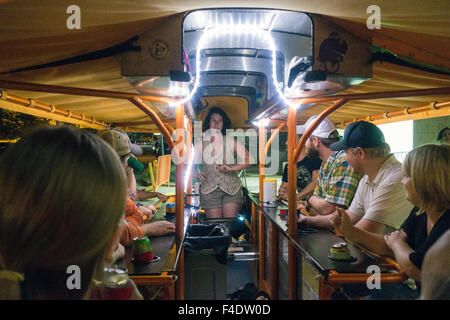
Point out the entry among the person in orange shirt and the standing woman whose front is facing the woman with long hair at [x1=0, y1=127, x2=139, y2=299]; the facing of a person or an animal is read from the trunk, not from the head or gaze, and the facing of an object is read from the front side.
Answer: the standing woman

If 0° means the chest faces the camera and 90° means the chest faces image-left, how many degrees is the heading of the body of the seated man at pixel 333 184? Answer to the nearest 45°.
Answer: approximately 90°

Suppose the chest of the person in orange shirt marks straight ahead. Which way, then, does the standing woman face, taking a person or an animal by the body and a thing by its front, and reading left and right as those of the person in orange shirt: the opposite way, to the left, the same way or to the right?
to the right

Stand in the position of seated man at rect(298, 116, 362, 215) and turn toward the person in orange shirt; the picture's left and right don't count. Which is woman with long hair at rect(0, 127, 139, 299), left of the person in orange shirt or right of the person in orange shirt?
left

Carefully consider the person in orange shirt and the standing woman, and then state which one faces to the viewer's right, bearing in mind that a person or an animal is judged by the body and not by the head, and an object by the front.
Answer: the person in orange shirt

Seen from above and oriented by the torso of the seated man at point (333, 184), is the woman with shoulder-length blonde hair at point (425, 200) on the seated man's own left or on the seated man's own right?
on the seated man's own left

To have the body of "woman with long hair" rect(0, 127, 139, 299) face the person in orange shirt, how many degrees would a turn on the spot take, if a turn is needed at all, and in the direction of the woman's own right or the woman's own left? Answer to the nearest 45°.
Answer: approximately 45° to the woman's own left

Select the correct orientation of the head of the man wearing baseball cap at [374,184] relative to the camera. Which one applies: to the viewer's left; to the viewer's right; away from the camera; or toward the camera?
to the viewer's left

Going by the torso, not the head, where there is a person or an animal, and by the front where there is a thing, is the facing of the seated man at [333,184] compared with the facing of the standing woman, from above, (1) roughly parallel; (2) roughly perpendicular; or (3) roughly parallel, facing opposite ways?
roughly perpendicular

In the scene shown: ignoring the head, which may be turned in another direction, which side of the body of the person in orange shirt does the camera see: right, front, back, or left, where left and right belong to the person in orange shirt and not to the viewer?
right

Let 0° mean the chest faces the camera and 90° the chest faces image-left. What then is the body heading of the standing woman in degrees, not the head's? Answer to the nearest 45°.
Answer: approximately 0°

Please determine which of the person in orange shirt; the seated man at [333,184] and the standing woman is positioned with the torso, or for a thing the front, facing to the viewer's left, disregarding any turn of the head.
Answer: the seated man

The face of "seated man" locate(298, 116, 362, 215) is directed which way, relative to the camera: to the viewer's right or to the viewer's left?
to the viewer's left

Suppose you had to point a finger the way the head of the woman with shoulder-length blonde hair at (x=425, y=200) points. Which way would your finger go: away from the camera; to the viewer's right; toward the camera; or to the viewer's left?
to the viewer's left
